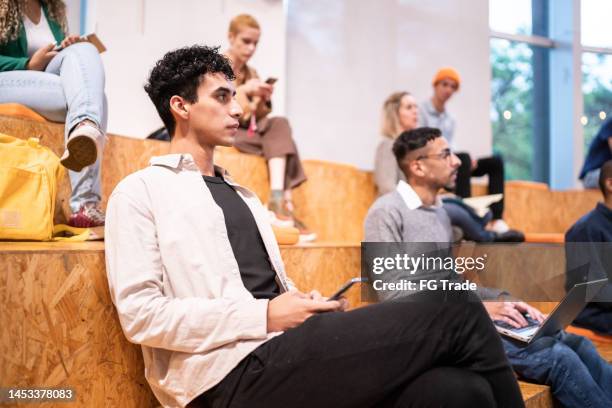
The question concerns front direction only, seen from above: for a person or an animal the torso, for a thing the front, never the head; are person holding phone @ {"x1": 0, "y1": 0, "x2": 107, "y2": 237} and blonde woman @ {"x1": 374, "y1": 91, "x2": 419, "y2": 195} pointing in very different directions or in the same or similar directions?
same or similar directions

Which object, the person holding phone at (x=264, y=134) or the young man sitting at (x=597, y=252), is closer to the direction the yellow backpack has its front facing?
the young man sitting

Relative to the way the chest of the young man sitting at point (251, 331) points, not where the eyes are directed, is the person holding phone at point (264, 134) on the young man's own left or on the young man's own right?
on the young man's own left

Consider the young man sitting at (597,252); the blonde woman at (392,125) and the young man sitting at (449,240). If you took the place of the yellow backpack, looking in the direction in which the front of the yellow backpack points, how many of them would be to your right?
0

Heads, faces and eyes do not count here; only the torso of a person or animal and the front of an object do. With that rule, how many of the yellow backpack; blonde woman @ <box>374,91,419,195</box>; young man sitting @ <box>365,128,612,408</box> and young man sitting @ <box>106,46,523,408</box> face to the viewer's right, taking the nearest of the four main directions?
3

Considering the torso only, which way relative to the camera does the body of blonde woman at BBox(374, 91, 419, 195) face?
to the viewer's right

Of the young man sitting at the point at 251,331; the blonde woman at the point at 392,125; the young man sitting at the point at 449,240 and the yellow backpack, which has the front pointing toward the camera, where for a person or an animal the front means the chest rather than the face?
the yellow backpack

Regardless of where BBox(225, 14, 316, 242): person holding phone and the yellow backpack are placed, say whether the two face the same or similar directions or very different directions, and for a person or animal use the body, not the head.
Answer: same or similar directions

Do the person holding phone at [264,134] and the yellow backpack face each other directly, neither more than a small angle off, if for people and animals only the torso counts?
no

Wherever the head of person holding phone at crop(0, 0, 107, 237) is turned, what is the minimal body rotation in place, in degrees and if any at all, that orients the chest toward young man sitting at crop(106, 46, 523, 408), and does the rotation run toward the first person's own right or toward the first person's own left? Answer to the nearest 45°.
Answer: approximately 45° to the first person's own right

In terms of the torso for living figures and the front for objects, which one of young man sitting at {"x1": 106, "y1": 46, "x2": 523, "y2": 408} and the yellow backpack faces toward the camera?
the yellow backpack

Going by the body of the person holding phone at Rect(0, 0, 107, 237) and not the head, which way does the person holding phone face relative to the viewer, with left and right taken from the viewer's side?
facing the viewer and to the right of the viewer

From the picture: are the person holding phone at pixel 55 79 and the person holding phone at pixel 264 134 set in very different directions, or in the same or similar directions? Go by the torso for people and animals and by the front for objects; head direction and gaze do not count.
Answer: same or similar directions

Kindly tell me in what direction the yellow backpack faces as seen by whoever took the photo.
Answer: facing the viewer

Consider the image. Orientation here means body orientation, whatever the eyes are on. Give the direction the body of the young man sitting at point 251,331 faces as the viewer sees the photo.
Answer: to the viewer's right

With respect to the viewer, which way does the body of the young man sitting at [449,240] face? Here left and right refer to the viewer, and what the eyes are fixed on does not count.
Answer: facing to the right of the viewer

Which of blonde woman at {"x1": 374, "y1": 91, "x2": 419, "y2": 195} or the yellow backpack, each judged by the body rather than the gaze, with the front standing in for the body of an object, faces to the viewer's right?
the blonde woman

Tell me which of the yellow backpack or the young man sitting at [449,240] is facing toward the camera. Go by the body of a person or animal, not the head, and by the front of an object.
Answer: the yellow backpack
